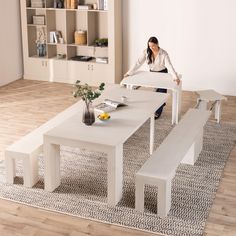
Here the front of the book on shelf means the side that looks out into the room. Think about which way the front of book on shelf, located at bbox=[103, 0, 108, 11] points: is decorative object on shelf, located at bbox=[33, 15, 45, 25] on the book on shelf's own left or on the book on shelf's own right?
on the book on shelf's own right

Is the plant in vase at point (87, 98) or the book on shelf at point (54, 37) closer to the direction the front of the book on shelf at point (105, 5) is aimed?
the plant in vase

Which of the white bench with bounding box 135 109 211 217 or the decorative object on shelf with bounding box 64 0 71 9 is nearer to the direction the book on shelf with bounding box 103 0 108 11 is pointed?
the white bench

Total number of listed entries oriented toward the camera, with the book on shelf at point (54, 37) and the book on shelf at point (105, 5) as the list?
2

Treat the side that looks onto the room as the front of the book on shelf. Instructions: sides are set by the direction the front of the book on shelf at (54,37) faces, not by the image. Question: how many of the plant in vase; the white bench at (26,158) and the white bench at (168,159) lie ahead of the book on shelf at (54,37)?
3

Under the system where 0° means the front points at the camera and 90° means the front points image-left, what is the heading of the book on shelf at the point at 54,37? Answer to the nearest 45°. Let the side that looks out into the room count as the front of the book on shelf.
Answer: approximately 0°

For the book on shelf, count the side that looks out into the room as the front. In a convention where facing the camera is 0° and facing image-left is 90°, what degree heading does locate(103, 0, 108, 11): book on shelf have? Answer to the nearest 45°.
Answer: approximately 0°
